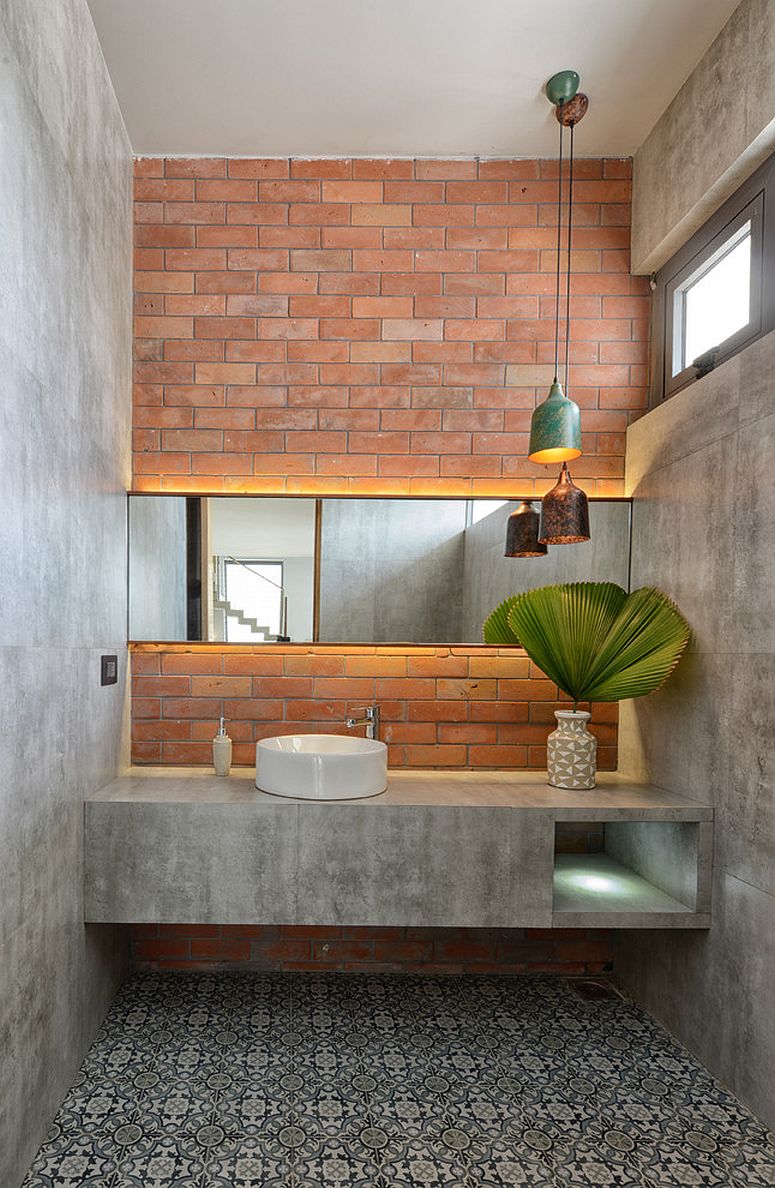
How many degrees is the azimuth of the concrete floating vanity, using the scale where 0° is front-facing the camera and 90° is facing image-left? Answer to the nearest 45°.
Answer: approximately 0°

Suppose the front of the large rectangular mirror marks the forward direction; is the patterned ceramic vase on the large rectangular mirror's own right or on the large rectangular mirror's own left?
on the large rectangular mirror's own left

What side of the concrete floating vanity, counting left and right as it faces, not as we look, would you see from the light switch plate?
right

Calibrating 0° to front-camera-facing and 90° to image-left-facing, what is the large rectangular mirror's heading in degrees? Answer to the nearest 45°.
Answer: approximately 0°

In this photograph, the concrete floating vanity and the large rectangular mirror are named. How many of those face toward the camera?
2
